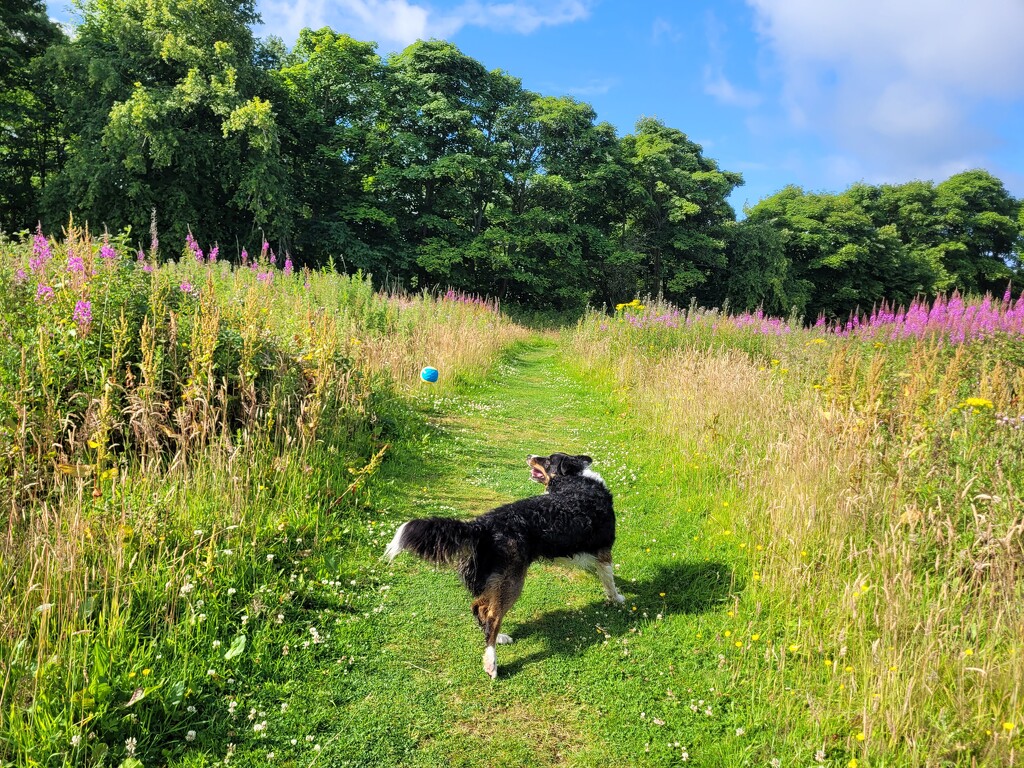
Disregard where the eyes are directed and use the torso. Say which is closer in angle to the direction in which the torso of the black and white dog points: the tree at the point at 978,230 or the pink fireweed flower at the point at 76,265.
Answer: the tree

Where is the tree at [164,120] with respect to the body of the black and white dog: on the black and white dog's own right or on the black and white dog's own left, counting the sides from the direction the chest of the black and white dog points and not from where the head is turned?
on the black and white dog's own left

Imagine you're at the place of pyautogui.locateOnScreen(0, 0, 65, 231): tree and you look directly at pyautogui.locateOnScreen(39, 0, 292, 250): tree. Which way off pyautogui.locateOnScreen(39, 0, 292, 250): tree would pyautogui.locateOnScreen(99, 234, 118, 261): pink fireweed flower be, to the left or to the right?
right

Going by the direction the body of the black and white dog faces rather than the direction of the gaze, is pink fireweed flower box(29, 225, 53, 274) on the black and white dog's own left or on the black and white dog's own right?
on the black and white dog's own left

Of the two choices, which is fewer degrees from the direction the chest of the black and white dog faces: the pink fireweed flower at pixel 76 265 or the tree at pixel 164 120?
the tree

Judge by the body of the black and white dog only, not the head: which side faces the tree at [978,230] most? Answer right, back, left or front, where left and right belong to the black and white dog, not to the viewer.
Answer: front

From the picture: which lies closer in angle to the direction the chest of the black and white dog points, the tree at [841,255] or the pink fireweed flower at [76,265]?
the tree

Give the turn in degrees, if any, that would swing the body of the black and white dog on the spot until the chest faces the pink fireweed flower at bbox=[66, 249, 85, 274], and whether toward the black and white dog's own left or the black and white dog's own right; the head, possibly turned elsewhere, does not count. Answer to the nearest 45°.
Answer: approximately 135° to the black and white dog's own left

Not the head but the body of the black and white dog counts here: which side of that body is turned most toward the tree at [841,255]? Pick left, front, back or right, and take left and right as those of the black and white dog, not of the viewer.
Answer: front

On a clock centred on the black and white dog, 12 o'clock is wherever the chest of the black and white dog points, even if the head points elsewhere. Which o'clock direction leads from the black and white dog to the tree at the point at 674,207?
The tree is roughly at 11 o'clock from the black and white dog.

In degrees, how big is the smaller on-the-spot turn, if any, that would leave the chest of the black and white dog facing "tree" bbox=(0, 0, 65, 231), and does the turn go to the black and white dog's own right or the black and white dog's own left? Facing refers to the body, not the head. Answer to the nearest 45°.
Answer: approximately 90° to the black and white dog's own left

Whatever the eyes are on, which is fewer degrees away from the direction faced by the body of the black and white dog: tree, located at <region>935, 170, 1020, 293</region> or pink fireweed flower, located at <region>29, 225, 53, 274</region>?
the tree

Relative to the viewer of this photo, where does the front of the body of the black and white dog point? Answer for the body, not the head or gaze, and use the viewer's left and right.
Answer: facing away from the viewer and to the right of the viewer
